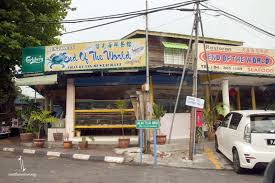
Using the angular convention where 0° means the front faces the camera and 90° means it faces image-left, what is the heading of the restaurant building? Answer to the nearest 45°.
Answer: approximately 0°

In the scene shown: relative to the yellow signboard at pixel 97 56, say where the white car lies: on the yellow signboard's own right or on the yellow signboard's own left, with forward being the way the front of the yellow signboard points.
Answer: on the yellow signboard's own left

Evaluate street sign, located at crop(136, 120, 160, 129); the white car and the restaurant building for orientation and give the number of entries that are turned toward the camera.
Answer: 2

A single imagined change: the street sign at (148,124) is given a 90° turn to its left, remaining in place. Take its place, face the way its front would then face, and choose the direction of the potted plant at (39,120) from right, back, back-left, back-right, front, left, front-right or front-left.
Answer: back-left

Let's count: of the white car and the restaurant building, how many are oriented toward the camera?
1

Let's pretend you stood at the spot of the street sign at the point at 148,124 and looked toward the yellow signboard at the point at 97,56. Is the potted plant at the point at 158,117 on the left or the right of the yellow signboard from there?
right

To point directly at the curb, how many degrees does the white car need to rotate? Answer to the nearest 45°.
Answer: approximately 45° to its left

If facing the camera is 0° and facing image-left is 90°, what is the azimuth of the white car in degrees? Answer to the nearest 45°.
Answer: approximately 135°

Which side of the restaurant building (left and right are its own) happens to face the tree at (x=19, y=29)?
right
